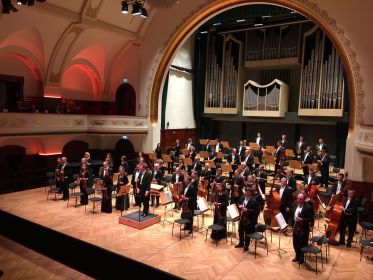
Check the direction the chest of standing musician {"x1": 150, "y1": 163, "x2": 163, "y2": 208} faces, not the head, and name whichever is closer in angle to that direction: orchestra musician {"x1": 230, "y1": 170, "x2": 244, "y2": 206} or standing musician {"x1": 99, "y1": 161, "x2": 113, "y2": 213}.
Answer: the standing musician

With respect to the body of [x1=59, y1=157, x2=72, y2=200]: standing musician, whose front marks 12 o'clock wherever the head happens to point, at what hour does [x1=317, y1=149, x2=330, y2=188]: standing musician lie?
[x1=317, y1=149, x2=330, y2=188]: standing musician is roughly at 8 o'clock from [x1=59, y1=157, x2=72, y2=200]: standing musician.

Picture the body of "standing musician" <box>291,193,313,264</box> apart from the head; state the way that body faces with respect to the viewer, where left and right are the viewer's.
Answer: facing the viewer and to the left of the viewer

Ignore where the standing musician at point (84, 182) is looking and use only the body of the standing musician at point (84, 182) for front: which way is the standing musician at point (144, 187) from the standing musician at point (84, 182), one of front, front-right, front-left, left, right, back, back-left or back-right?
left

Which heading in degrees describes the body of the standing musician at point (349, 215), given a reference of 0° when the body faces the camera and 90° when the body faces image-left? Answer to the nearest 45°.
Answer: approximately 45°

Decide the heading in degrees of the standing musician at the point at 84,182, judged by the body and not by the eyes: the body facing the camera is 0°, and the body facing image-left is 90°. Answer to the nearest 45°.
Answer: approximately 45°

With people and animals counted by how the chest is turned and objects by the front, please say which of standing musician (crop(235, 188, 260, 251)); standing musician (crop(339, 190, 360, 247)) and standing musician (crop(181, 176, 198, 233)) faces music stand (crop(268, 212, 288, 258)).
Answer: standing musician (crop(339, 190, 360, 247))

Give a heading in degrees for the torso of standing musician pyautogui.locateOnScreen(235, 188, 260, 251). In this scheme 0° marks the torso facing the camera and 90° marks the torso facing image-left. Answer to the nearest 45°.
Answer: approximately 45°

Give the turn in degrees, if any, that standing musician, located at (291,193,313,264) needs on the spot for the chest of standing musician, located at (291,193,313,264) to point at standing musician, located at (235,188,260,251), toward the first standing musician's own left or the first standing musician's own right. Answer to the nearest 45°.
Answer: approximately 45° to the first standing musician's own right
